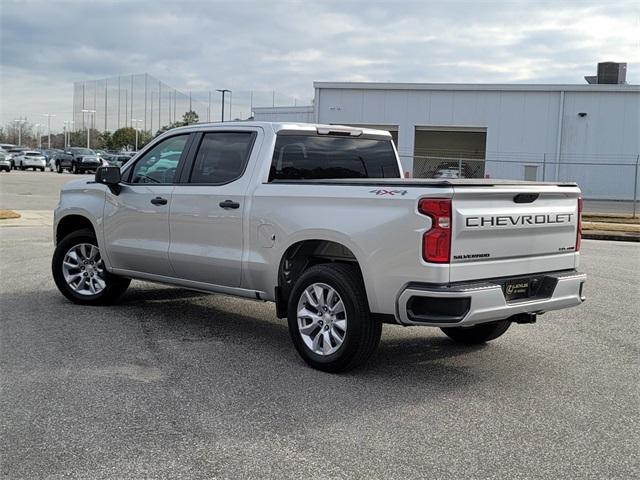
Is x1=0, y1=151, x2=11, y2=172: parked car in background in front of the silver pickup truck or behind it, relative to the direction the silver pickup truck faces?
in front

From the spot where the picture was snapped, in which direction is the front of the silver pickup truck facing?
facing away from the viewer and to the left of the viewer

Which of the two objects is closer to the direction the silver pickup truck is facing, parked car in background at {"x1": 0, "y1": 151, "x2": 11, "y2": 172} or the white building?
the parked car in background

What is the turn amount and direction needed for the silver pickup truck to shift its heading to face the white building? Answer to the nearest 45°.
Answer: approximately 45° to its right

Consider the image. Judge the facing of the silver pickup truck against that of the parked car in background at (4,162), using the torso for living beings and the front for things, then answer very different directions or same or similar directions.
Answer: very different directions

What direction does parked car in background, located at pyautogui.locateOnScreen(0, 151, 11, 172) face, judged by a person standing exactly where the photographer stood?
facing the viewer and to the right of the viewer
